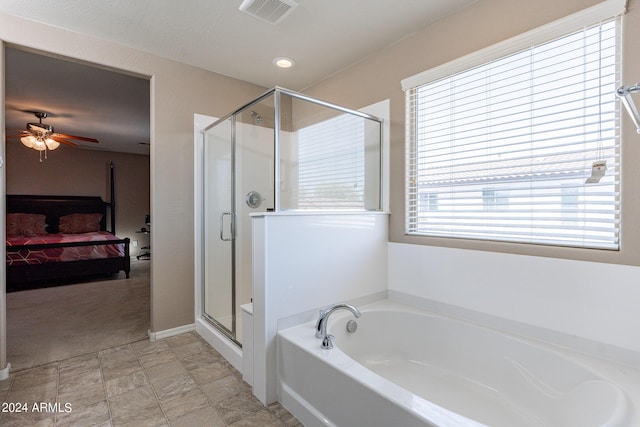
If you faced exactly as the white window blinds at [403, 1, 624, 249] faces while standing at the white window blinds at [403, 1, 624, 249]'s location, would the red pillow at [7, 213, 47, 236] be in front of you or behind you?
in front

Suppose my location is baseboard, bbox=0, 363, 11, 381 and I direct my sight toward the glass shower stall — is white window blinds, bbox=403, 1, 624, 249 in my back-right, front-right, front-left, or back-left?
front-right

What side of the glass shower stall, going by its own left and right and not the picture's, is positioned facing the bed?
right

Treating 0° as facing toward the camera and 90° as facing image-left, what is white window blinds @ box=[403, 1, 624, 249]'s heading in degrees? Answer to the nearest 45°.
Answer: approximately 45°

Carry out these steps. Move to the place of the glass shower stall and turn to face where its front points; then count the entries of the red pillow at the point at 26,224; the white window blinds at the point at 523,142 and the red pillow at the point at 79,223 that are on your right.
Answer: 2

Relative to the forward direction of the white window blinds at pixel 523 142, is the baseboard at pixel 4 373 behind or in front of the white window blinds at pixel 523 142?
in front

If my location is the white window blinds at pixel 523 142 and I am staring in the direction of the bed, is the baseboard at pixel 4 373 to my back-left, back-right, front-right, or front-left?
front-left

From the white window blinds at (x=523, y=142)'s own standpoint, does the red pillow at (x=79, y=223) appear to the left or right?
on its right

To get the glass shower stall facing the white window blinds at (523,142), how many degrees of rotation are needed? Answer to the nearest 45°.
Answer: approximately 90° to its left

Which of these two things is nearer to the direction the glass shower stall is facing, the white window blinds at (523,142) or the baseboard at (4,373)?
the baseboard

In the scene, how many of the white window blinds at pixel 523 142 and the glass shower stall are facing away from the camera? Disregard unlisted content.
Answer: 0

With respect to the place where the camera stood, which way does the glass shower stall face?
facing the viewer and to the left of the viewer
